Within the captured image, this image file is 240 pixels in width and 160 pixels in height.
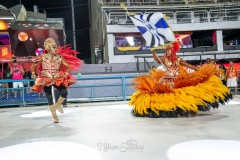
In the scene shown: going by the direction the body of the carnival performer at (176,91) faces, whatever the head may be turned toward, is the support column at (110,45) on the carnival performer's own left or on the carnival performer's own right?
on the carnival performer's own right

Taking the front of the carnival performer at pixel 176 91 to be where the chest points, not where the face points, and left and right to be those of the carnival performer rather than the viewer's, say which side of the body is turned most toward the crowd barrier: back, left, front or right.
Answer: right

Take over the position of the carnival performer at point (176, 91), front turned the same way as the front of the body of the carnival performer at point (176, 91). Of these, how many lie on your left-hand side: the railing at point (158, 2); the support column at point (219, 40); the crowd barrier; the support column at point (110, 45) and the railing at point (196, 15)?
0

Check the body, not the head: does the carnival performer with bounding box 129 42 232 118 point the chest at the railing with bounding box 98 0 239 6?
no

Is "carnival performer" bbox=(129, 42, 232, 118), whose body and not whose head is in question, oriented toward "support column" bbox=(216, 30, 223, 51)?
no

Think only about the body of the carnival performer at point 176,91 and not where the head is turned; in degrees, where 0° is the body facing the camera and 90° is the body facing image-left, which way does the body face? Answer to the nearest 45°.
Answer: approximately 45°

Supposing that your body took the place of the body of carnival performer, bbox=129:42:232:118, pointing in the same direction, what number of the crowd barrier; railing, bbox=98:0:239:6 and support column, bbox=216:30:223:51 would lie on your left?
0

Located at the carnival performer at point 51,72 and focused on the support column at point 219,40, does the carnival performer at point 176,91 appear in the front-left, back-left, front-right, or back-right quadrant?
front-right

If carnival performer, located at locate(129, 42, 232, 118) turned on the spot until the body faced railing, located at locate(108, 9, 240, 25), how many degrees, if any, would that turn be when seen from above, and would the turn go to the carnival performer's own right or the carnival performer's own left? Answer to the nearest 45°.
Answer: approximately 135° to the carnival performer's own right

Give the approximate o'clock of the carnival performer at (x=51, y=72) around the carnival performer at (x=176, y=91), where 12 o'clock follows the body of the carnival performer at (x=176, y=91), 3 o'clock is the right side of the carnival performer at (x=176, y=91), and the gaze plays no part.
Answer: the carnival performer at (x=51, y=72) is roughly at 1 o'clock from the carnival performer at (x=176, y=91).
